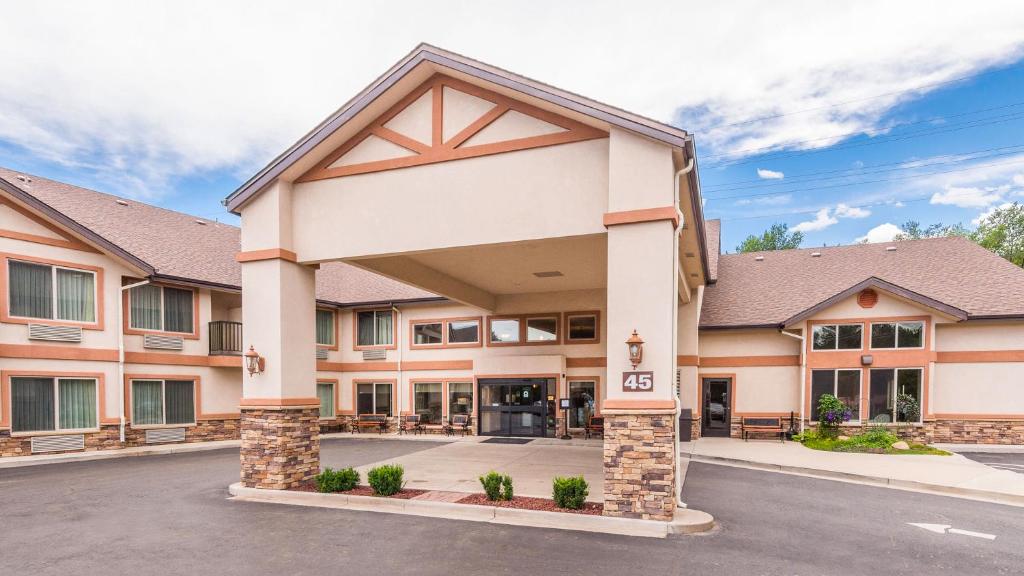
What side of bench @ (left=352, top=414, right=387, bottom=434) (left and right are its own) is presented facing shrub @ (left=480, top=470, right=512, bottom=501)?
front

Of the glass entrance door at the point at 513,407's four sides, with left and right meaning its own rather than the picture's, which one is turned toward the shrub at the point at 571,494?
front

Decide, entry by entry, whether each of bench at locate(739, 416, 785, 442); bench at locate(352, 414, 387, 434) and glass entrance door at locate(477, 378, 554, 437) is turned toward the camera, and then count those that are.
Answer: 3

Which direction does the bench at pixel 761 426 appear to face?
toward the camera

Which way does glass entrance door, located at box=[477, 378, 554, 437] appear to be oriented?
toward the camera

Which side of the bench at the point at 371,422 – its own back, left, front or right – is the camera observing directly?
front

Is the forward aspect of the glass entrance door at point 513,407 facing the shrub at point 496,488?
yes
